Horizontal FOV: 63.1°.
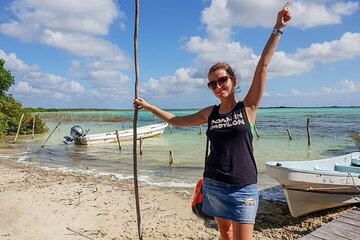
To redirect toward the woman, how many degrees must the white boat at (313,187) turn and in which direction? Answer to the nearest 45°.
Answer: approximately 45° to its left

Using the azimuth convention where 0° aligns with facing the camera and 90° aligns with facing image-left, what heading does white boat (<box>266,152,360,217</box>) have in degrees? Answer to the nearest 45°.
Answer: approximately 45°
